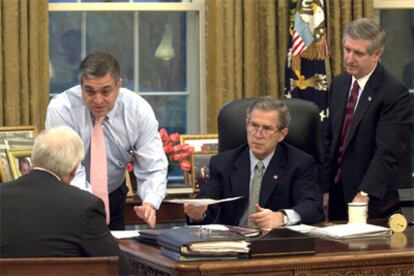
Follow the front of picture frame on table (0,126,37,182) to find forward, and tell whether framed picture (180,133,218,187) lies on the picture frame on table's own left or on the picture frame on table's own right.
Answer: on the picture frame on table's own left

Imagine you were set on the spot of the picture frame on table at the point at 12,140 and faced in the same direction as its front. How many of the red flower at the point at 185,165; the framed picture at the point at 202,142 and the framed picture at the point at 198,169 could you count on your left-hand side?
3

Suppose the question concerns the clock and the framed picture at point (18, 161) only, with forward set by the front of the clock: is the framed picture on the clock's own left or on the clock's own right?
on the clock's own right

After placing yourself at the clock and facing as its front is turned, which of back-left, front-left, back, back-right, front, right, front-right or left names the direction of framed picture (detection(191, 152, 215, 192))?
back-right

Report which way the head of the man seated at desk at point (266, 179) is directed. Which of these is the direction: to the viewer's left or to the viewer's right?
to the viewer's left

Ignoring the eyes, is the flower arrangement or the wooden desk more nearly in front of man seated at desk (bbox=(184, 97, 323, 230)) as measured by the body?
the wooden desk

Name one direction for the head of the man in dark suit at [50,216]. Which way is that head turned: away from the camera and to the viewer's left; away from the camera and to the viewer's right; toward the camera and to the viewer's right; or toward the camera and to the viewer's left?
away from the camera and to the viewer's right
